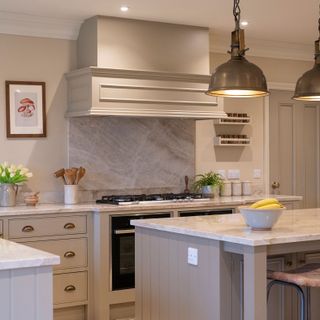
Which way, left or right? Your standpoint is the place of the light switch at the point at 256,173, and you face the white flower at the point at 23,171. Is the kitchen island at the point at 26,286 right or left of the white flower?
left

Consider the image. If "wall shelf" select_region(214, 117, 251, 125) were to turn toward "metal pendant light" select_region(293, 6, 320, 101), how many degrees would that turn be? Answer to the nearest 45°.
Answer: approximately 45° to its left

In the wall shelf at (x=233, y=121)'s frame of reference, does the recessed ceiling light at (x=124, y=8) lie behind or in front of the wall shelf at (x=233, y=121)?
in front

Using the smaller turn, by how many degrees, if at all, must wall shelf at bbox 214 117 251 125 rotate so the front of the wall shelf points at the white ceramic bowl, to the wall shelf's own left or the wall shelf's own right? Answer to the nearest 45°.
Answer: approximately 45° to the wall shelf's own left

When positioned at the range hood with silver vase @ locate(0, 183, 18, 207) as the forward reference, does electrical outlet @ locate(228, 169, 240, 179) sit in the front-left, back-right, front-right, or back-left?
back-right
